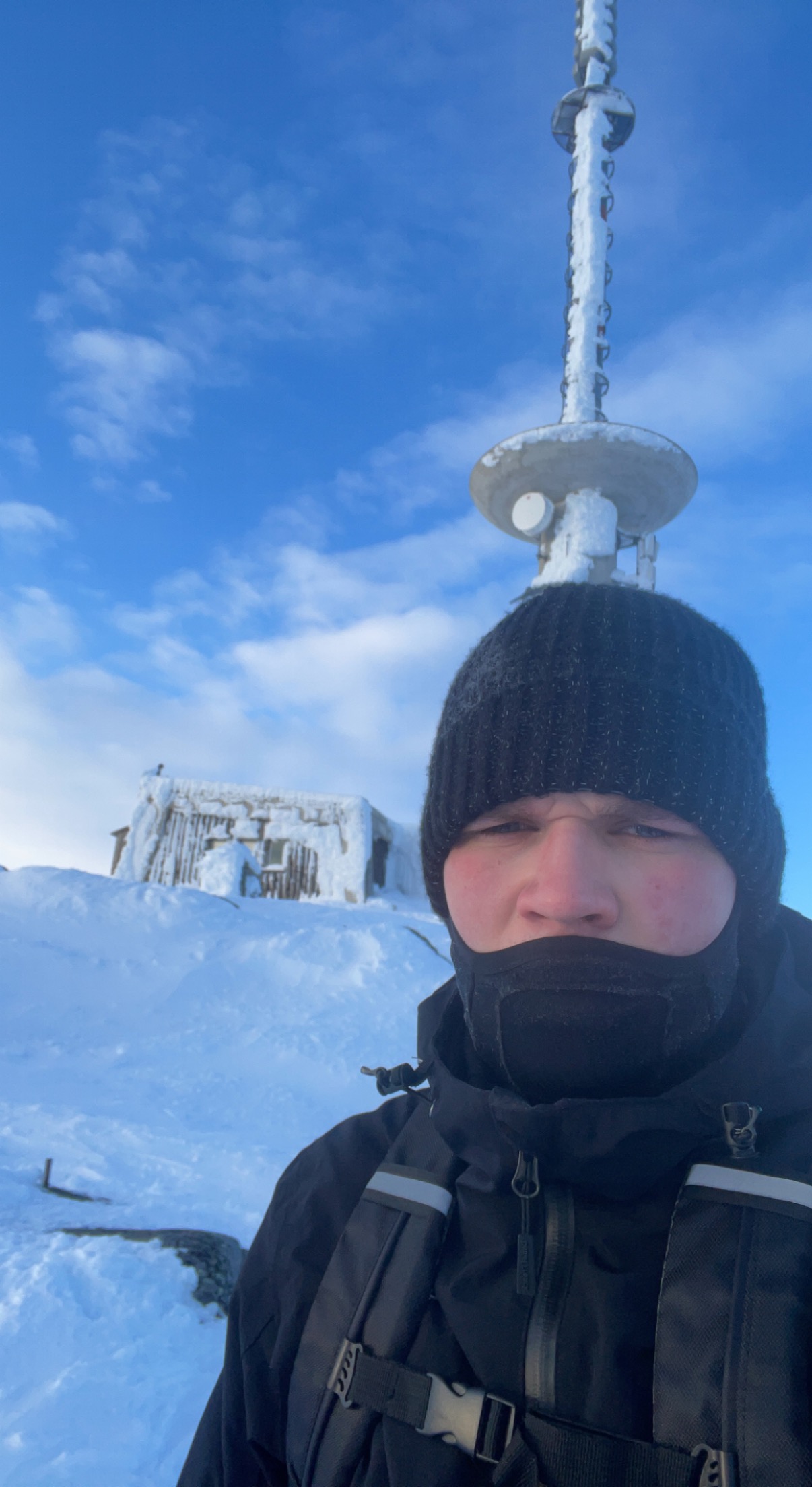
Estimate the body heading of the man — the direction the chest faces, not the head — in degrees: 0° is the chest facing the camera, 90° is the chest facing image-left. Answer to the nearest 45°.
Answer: approximately 0°

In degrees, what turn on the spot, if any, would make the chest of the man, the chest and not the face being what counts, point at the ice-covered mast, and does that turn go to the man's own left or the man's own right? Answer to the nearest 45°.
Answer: approximately 180°

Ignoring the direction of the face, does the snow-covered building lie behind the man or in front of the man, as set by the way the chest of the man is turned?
behind
